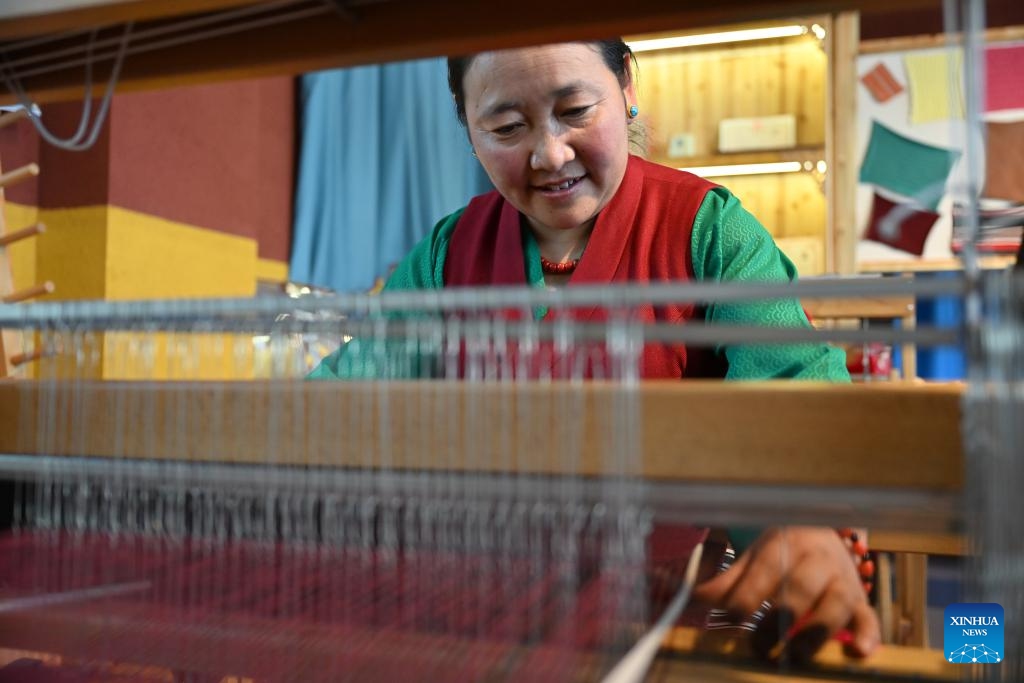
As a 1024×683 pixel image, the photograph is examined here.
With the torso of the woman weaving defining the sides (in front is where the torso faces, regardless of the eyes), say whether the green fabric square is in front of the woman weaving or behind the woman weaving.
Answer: behind

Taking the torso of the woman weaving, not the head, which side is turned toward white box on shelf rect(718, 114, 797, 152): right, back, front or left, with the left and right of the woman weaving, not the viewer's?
back

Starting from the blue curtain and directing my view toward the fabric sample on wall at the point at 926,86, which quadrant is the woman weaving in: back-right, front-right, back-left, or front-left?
front-right

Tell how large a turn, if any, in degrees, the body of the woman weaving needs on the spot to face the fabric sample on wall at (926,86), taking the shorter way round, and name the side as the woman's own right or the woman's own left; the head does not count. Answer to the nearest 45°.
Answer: approximately 135° to the woman's own left

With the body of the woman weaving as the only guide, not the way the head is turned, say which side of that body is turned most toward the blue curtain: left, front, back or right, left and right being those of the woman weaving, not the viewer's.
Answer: back

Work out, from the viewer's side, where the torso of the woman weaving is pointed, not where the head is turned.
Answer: toward the camera
